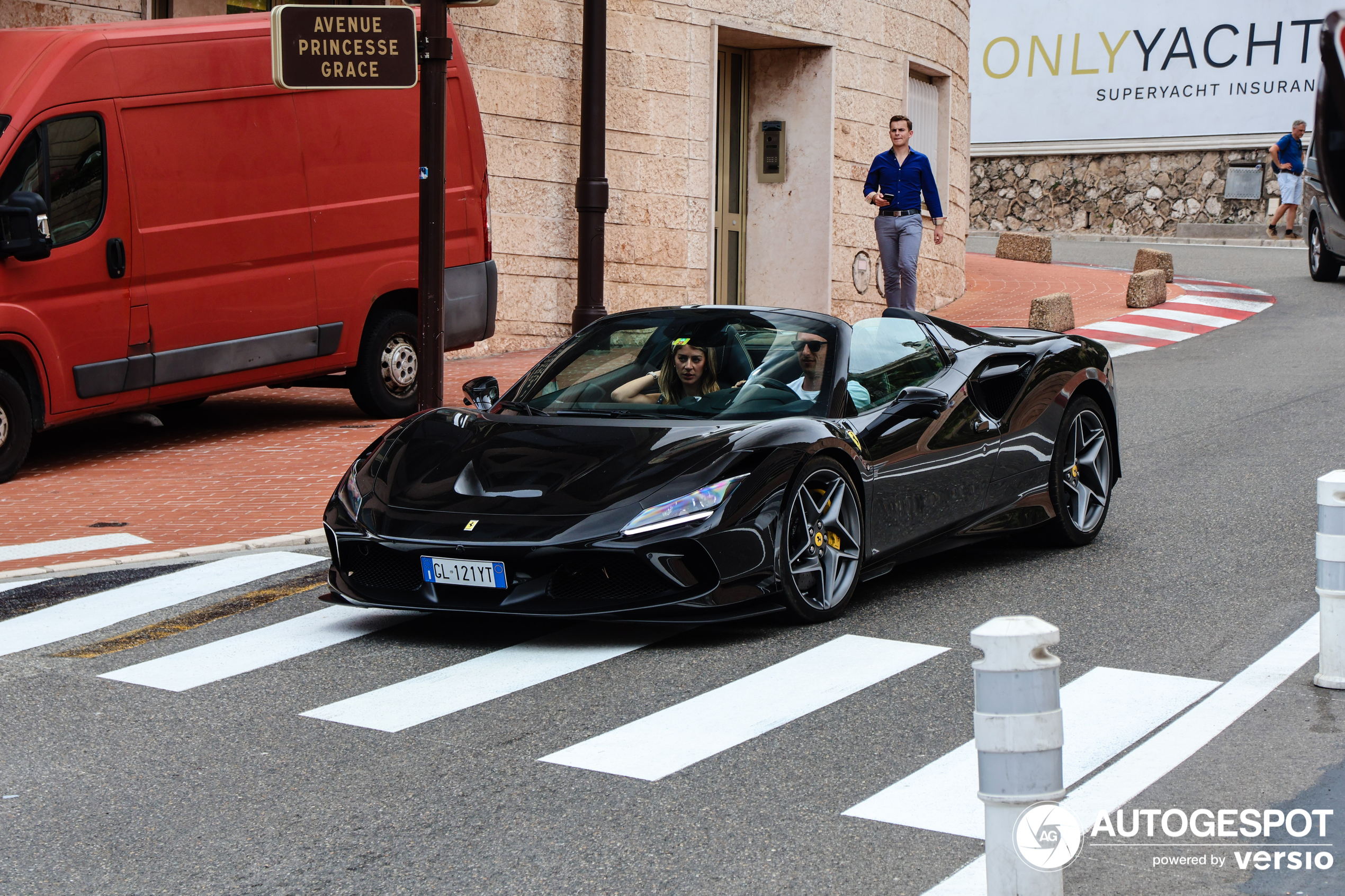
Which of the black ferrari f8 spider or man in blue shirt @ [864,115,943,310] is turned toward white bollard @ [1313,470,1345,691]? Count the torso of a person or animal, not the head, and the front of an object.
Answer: the man in blue shirt

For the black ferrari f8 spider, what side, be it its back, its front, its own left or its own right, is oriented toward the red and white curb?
back

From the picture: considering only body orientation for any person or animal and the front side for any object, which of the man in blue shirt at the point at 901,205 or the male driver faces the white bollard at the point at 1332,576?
the man in blue shirt

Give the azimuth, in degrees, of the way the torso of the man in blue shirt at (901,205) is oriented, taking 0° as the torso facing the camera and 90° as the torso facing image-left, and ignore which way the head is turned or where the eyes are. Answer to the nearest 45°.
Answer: approximately 0°

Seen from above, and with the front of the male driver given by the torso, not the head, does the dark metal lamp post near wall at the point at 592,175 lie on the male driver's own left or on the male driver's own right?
on the male driver's own right

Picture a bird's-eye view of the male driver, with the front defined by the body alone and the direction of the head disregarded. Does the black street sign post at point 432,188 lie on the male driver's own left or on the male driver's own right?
on the male driver's own right

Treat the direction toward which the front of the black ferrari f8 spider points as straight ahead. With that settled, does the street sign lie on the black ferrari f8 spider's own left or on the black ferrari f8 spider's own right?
on the black ferrari f8 spider's own right

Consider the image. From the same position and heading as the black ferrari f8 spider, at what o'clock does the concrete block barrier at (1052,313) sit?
The concrete block barrier is roughly at 5 o'clock from the black ferrari f8 spider.

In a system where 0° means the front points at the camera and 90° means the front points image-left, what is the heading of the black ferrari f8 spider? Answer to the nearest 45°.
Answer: approximately 45°
